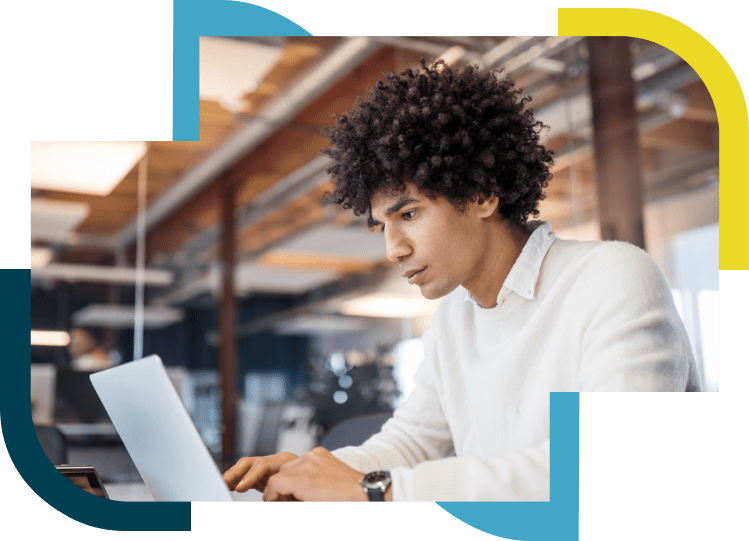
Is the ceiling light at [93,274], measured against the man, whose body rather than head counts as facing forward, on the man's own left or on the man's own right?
on the man's own right

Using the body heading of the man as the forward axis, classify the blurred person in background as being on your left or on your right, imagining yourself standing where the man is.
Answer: on your right

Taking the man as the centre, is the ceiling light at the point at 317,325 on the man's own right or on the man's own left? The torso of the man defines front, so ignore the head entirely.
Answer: on the man's own right

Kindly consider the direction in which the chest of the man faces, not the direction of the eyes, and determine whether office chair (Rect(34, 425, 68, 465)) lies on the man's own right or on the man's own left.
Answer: on the man's own right

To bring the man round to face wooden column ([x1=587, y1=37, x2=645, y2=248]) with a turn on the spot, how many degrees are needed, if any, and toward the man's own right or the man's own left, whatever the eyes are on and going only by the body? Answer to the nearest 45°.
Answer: approximately 135° to the man's own right

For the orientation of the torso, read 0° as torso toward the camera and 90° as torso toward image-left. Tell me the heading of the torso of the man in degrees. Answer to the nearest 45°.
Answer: approximately 45°

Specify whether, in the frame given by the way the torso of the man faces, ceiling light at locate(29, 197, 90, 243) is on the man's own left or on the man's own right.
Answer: on the man's own right

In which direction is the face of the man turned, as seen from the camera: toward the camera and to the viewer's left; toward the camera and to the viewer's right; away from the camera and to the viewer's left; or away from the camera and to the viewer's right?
toward the camera and to the viewer's left
